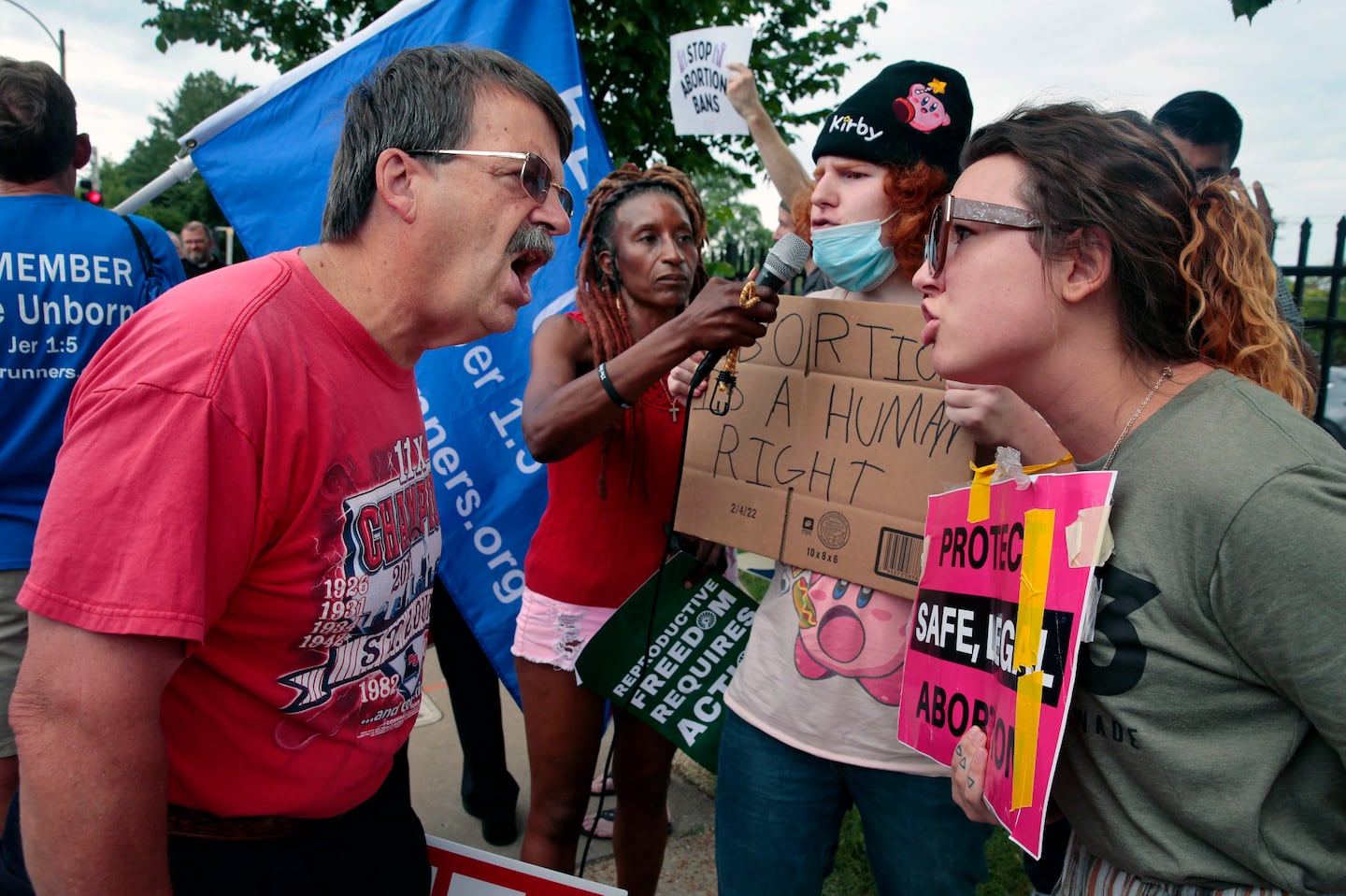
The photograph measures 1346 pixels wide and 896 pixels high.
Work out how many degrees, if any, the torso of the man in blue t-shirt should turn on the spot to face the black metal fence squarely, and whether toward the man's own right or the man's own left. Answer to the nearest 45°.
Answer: approximately 90° to the man's own right

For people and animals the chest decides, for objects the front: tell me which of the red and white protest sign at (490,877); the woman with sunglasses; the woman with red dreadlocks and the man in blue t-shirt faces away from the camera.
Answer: the man in blue t-shirt

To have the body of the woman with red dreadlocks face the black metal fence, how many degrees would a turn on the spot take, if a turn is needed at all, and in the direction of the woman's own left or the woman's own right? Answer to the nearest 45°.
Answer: approximately 90° to the woman's own left

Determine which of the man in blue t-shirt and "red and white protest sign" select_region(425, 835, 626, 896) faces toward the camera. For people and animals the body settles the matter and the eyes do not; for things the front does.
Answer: the red and white protest sign

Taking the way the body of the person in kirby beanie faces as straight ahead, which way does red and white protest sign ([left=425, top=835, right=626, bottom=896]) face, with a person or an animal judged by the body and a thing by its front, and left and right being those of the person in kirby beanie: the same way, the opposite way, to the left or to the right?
the same way

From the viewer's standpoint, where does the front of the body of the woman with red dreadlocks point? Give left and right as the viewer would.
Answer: facing the viewer and to the right of the viewer

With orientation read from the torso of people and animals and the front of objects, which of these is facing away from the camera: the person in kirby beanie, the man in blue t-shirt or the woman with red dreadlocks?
the man in blue t-shirt

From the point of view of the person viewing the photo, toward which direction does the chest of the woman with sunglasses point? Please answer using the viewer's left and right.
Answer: facing the viewer and to the left of the viewer

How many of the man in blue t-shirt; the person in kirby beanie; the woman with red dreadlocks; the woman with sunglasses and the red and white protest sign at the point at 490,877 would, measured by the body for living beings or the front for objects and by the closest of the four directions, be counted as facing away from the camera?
1

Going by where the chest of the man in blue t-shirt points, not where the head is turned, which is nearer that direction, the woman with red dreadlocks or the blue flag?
the blue flag

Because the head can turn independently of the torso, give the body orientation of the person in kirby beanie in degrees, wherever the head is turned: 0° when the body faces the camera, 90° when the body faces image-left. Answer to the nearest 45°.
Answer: approximately 0°

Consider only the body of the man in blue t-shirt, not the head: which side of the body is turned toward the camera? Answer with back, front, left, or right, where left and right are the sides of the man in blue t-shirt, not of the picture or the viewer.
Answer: back

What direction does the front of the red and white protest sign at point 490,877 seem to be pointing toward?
toward the camera
